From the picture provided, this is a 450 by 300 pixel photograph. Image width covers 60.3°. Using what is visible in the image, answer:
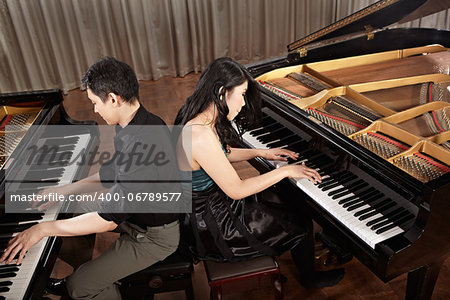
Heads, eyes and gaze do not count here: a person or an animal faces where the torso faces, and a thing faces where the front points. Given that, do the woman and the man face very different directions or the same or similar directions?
very different directions

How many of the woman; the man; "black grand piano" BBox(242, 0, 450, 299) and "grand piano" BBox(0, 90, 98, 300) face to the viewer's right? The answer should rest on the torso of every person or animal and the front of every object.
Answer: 2

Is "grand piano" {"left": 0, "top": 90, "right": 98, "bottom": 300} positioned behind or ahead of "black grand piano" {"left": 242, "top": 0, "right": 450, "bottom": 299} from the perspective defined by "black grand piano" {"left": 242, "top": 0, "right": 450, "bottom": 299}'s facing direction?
ahead

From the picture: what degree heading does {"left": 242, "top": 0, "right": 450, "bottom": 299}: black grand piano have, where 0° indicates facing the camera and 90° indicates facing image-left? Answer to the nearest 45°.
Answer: approximately 45°

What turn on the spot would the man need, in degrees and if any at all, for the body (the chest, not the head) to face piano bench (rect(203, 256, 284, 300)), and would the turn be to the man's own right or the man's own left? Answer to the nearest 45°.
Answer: approximately 135° to the man's own left

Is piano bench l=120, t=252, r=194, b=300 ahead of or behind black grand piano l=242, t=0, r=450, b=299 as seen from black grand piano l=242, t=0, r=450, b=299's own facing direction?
ahead

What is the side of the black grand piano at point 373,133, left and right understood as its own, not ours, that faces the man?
front

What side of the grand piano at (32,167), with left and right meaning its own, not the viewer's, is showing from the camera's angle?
right

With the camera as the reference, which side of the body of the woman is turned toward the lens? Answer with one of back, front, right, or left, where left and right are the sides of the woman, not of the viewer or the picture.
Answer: right

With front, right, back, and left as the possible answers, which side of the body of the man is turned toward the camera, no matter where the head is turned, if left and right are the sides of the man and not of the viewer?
left

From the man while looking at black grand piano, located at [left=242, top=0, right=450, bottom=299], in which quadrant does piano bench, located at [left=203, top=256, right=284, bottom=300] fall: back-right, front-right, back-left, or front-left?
front-right

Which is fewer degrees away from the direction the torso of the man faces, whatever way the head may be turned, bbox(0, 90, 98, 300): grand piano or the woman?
the grand piano

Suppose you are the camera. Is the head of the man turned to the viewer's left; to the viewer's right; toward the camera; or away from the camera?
to the viewer's left

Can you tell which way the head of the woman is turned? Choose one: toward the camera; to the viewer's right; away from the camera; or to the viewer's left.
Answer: to the viewer's right

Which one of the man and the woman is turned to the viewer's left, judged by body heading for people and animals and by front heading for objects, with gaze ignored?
the man

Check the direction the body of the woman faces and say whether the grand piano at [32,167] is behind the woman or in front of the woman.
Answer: behind

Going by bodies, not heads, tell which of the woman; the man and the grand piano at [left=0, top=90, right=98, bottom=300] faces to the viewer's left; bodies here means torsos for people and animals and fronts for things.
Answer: the man
